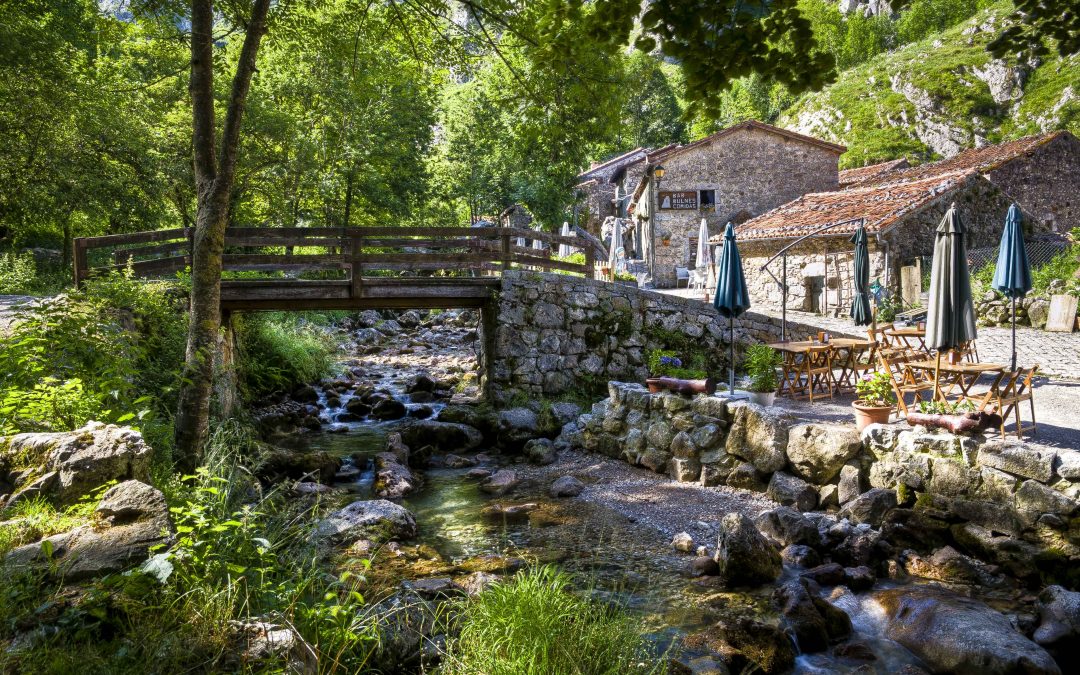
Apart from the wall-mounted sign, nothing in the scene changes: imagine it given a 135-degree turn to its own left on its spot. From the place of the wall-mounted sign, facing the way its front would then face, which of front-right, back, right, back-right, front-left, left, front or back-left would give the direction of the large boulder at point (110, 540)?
back-right

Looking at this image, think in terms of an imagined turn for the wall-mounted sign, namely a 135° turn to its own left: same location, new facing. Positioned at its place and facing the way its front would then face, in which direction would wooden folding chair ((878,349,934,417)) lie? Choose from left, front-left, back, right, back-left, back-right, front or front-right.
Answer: back-right

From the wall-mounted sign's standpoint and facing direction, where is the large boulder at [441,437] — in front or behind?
in front

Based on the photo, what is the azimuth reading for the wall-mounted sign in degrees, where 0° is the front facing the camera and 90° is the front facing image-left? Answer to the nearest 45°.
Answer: approximately 0°

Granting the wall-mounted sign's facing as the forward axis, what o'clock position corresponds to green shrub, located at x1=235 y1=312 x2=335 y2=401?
The green shrub is roughly at 1 o'clock from the wall-mounted sign.

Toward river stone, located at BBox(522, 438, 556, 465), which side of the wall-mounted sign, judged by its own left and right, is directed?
front

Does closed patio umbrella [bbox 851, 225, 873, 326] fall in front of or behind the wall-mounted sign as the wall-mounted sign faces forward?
in front

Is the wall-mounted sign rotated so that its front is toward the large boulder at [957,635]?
yes

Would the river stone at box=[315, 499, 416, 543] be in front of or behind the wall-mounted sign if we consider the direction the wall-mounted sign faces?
in front

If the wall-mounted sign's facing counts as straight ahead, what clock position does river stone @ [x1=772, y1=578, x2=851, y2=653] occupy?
The river stone is roughly at 12 o'clock from the wall-mounted sign.
